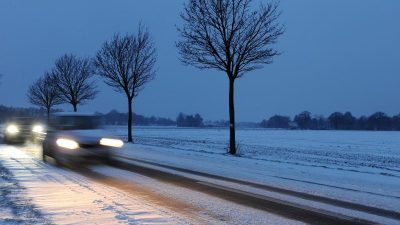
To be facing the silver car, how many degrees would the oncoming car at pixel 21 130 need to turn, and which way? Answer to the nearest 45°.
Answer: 0° — it already faces it

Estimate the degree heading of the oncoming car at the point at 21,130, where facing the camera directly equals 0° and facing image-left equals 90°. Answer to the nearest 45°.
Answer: approximately 0°
